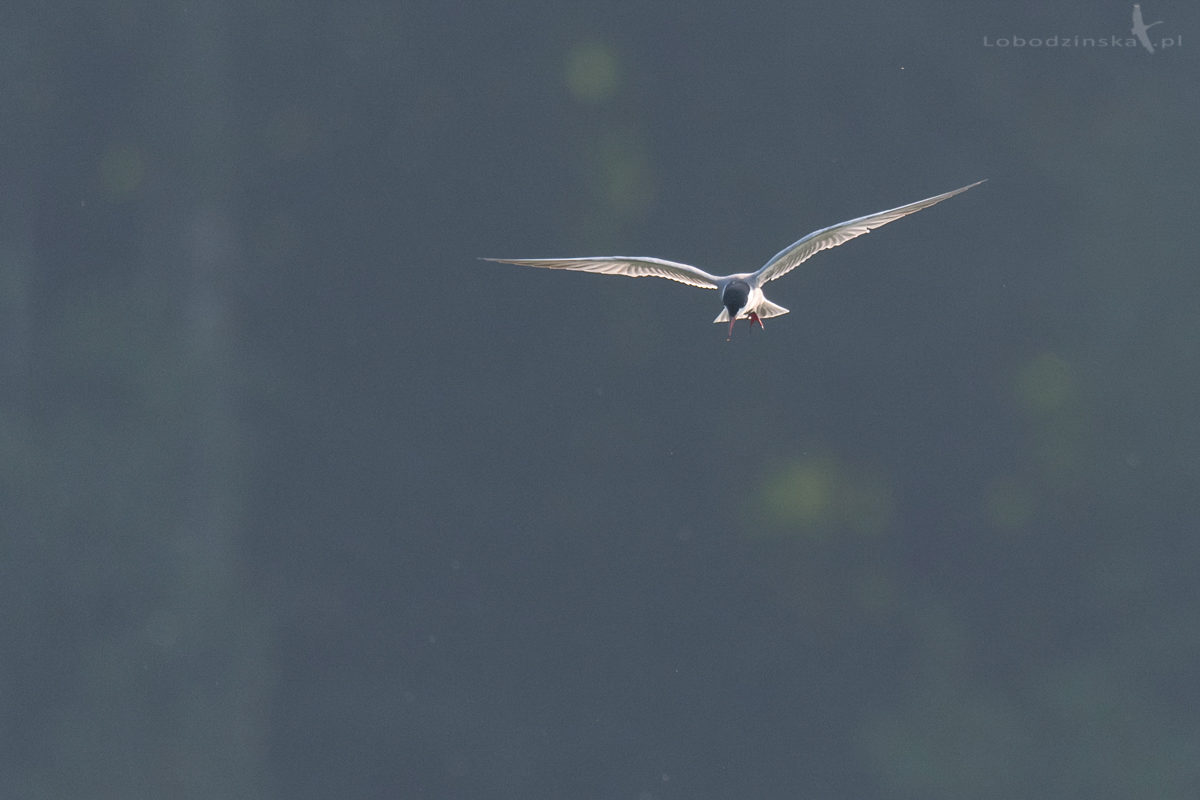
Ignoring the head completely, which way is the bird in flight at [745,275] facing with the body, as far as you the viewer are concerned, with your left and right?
facing the viewer
